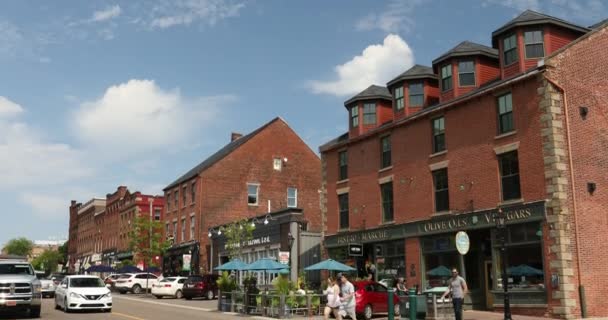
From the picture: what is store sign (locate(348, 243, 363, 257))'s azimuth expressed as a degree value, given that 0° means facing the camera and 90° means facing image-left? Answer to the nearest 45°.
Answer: approximately 0°

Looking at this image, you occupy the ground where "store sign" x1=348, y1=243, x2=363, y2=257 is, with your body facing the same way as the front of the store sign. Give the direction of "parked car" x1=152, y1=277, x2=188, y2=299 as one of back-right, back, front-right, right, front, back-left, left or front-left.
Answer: back-right

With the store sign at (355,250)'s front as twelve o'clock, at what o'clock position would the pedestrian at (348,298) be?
The pedestrian is roughly at 12 o'clock from the store sign.

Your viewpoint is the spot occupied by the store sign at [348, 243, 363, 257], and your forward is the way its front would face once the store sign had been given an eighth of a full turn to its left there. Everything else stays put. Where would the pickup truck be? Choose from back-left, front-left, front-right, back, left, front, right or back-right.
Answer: right

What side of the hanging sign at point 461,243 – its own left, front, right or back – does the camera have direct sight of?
front

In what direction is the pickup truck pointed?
toward the camera

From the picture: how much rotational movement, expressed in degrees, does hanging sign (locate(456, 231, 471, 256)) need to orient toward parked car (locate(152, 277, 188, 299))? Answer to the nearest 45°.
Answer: approximately 135° to its right

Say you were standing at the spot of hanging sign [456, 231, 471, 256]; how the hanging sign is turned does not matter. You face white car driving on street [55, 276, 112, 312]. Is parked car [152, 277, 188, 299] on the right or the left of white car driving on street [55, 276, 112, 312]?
right

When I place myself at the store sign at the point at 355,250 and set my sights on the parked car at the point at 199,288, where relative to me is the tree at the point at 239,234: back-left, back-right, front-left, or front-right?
front-right

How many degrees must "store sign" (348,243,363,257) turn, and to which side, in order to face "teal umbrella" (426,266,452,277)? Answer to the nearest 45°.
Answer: approximately 45° to its left

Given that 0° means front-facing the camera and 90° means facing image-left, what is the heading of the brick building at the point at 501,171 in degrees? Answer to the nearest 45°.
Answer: approximately 45°

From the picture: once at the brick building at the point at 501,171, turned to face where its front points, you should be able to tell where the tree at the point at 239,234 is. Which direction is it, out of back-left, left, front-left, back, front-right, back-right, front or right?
right

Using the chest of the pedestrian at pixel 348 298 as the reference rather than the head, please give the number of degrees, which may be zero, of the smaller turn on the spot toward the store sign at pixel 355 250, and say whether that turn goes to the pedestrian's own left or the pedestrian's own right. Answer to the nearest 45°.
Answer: approximately 135° to the pedestrian's own right

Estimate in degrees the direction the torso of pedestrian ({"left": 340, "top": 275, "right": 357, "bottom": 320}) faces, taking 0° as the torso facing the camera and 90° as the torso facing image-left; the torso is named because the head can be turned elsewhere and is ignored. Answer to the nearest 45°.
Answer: approximately 45°

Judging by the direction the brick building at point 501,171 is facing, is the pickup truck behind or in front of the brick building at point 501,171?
in front
